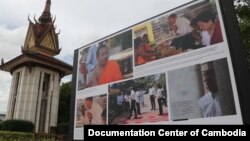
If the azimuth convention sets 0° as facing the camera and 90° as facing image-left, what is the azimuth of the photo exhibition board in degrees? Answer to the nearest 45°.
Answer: approximately 45°

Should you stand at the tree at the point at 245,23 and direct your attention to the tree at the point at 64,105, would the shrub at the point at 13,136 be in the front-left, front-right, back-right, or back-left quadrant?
front-left

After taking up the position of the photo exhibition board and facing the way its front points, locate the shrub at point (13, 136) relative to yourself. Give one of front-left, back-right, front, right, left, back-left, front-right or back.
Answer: right

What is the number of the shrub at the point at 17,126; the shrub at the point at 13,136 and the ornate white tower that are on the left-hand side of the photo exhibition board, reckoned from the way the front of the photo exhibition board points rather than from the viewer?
0

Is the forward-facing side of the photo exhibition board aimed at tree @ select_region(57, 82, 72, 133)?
no

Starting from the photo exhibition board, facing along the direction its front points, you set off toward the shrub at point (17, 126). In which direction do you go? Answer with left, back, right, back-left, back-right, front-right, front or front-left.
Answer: right

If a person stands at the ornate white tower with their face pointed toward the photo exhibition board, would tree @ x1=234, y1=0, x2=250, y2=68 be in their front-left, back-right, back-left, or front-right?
front-left

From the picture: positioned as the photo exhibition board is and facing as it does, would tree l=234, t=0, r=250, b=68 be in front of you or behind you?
behind

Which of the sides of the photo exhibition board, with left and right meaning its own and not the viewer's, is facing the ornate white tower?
right

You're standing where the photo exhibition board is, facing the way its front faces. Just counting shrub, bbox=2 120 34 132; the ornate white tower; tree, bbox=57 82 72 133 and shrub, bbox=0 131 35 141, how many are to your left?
0
